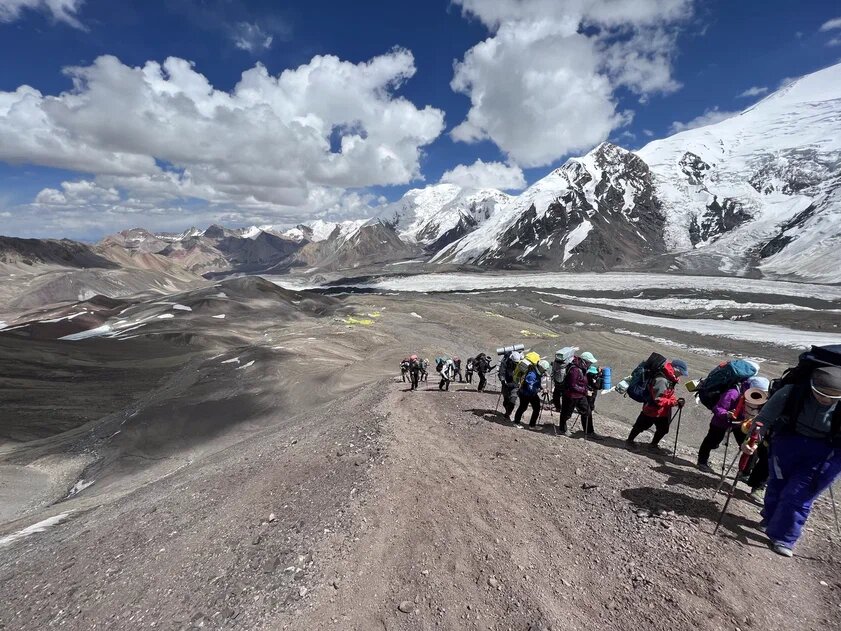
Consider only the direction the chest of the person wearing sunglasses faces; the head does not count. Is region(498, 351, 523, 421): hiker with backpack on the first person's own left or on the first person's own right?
on the first person's own right

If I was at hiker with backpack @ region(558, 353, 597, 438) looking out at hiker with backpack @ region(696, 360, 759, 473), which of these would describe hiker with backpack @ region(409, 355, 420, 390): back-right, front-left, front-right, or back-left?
back-left

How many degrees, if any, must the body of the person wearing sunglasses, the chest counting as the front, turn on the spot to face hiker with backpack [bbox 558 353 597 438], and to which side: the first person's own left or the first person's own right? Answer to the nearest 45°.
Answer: approximately 135° to the first person's own right

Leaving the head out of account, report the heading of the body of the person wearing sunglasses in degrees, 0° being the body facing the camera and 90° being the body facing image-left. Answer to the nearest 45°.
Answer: approximately 0°
